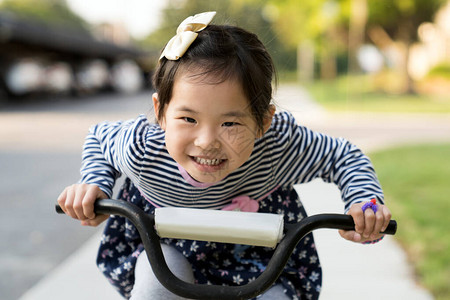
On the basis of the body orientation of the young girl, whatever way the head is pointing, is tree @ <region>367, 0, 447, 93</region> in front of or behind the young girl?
behind

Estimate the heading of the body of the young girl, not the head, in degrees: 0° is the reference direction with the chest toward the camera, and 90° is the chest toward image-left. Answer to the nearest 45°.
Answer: approximately 0°

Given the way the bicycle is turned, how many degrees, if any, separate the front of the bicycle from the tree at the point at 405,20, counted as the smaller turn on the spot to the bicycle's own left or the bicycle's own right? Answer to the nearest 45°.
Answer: approximately 180°
